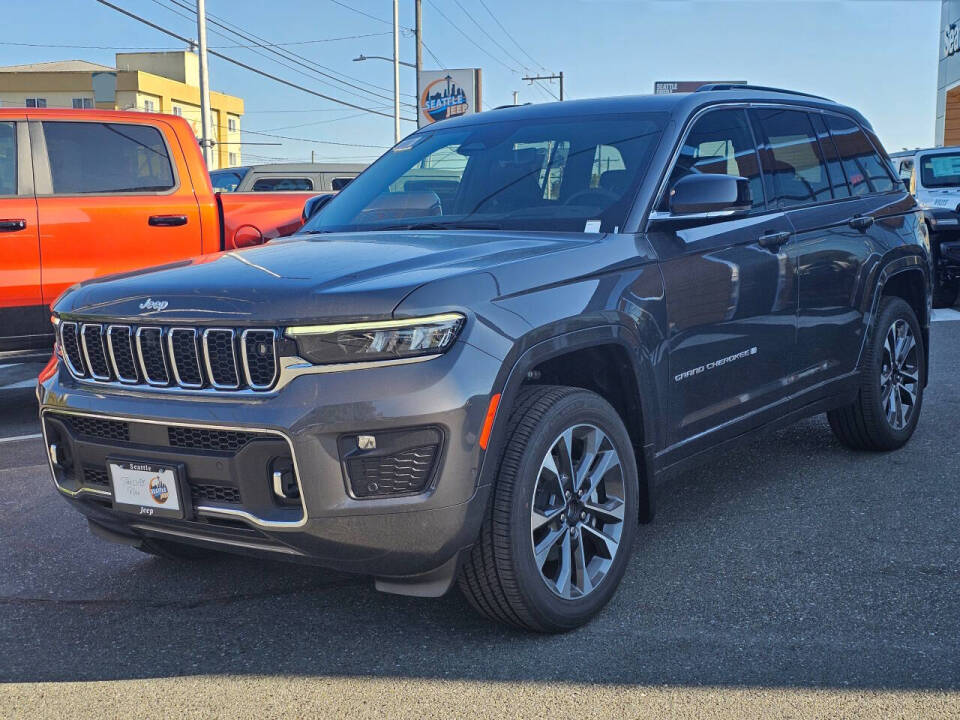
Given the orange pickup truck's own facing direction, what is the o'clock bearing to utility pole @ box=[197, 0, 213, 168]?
The utility pole is roughly at 3 o'clock from the orange pickup truck.

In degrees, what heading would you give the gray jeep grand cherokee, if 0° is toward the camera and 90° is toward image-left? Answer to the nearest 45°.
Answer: approximately 45°

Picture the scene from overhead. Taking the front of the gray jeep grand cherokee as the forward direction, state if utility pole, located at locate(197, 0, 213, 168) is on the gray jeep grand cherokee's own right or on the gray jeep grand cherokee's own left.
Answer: on the gray jeep grand cherokee's own right

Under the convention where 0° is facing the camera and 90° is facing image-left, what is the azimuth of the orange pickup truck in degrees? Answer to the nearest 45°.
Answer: approximately 90°

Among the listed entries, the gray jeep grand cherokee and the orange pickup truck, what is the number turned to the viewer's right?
0

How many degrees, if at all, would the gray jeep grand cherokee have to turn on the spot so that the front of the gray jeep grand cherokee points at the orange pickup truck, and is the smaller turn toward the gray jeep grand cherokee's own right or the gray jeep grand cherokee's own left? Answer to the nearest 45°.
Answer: approximately 90° to the gray jeep grand cherokee's own right

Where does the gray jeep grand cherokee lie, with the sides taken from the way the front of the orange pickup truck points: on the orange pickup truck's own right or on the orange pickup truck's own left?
on the orange pickup truck's own left

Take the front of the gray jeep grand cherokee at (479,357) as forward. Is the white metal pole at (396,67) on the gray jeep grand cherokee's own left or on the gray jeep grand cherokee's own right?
on the gray jeep grand cherokee's own right
